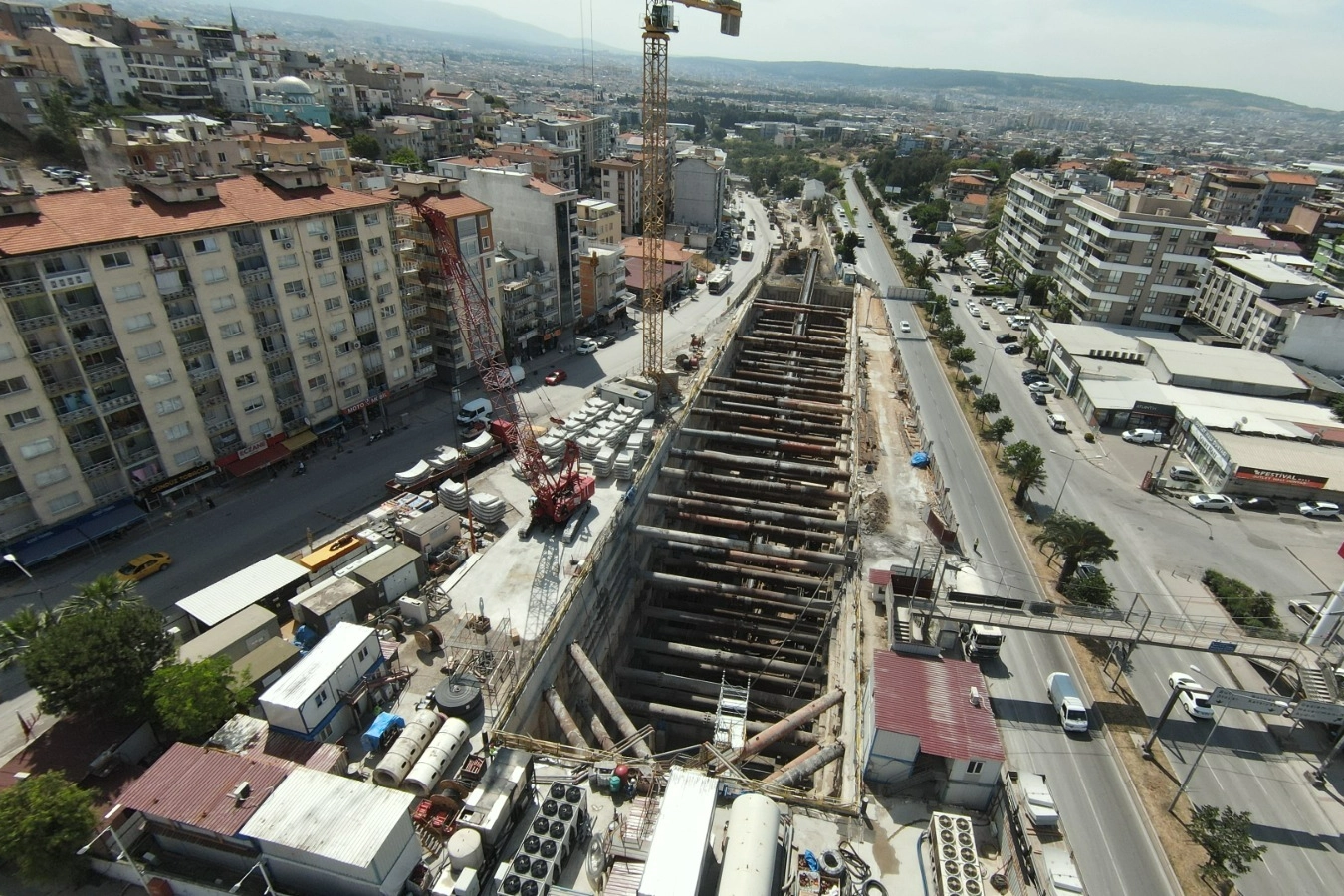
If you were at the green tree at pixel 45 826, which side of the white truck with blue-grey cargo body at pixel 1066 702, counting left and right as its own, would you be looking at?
right

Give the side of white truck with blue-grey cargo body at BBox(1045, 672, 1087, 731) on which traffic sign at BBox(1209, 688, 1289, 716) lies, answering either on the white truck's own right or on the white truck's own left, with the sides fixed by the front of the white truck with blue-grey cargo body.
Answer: on the white truck's own left

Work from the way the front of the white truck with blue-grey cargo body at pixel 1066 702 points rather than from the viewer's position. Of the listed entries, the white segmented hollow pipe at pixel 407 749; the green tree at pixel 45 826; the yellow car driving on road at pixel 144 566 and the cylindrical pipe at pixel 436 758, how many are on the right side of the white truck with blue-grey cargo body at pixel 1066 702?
4

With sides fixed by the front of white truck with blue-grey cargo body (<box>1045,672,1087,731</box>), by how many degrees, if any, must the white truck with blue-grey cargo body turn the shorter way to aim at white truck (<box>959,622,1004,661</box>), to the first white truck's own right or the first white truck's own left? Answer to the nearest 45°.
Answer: approximately 135° to the first white truck's own right

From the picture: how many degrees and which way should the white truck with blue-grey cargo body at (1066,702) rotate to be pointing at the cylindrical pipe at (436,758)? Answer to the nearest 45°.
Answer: approximately 90° to its right

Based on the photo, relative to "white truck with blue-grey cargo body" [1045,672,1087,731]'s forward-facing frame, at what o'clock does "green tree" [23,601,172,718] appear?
The green tree is roughly at 3 o'clock from the white truck with blue-grey cargo body.

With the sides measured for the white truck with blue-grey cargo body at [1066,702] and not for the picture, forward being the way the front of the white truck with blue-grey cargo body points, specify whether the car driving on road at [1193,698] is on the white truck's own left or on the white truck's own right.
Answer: on the white truck's own left

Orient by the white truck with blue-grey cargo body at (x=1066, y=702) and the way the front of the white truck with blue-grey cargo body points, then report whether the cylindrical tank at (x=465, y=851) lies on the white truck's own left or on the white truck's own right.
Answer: on the white truck's own right

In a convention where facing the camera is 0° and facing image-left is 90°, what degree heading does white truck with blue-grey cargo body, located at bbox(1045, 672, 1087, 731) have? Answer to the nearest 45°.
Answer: approximately 315°

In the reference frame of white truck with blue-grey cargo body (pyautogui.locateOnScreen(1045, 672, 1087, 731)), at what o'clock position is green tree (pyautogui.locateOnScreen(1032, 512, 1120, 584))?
The green tree is roughly at 7 o'clock from the white truck with blue-grey cargo body.

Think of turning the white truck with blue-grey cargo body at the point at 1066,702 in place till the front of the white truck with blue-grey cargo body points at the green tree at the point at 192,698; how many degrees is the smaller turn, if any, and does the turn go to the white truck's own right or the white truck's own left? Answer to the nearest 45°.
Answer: approximately 90° to the white truck's own right

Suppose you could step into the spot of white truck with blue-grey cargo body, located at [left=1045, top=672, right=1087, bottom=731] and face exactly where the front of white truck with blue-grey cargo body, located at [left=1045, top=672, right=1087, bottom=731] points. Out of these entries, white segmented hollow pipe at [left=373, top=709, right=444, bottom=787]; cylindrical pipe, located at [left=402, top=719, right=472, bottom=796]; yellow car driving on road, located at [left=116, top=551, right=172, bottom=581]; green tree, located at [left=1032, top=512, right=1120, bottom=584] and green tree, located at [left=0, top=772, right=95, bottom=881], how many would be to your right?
4

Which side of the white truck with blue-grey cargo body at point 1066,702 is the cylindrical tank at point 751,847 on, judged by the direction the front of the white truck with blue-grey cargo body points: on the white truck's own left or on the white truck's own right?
on the white truck's own right

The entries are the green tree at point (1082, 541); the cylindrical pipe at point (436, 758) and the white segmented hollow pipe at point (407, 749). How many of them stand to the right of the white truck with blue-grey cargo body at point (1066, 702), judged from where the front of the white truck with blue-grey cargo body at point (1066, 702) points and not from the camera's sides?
2
